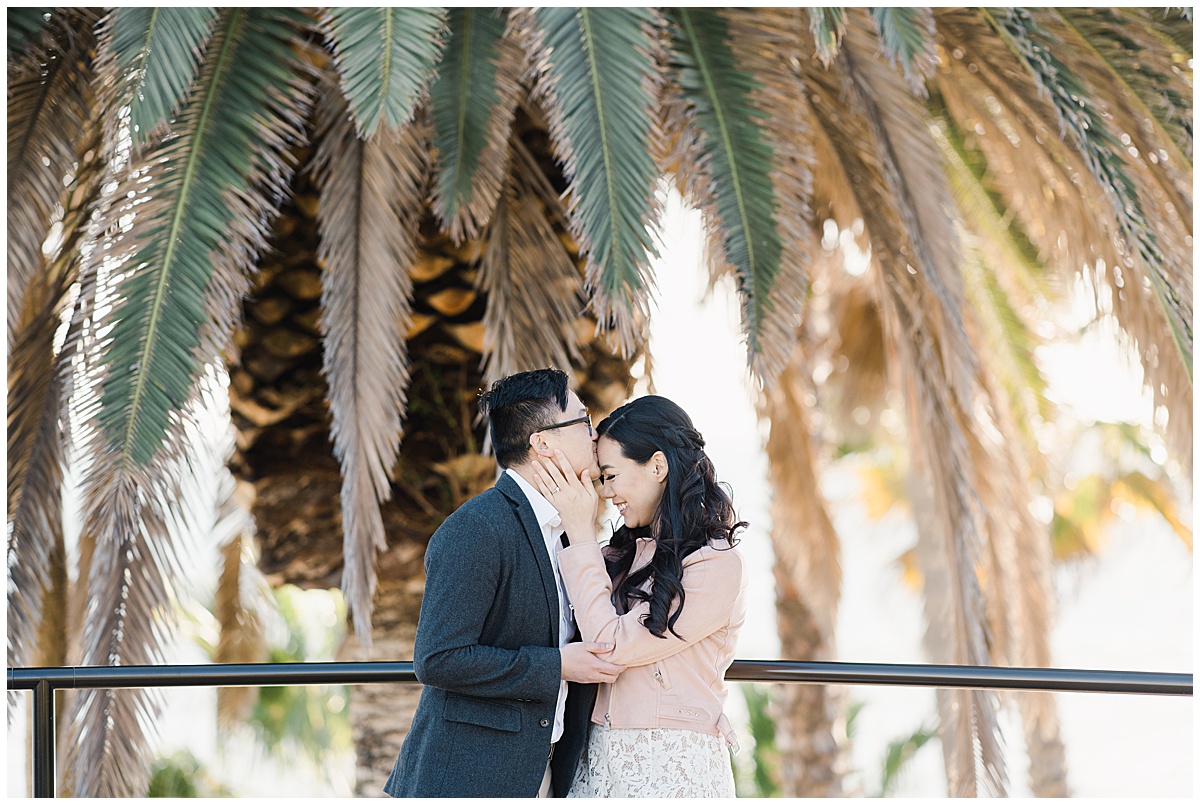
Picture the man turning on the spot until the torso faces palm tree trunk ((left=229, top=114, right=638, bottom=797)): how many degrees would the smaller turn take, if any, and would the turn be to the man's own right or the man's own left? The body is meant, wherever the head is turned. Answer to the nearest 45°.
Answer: approximately 90° to the man's own left

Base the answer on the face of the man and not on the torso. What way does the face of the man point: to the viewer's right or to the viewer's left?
to the viewer's right

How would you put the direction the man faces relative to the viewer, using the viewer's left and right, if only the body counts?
facing to the right of the viewer

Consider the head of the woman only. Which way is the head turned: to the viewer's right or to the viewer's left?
to the viewer's left

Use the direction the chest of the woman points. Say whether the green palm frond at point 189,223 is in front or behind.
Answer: in front

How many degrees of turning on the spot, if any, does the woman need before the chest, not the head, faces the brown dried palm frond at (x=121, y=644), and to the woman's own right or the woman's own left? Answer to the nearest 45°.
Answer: approximately 45° to the woman's own right

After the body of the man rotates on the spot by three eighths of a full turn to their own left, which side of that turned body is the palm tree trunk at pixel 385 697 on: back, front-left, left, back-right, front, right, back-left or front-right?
front-right

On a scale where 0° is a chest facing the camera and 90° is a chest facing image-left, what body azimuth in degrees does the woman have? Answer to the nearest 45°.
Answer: approximately 90°

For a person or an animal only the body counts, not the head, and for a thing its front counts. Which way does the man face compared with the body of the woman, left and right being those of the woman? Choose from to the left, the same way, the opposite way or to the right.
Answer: the opposite way
